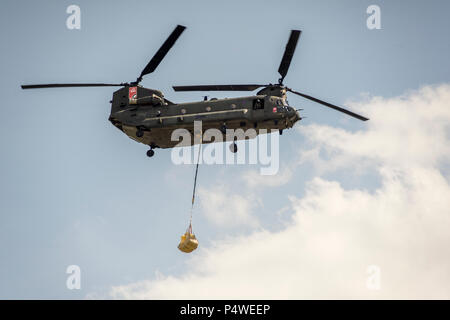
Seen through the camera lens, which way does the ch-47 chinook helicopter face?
facing to the right of the viewer
